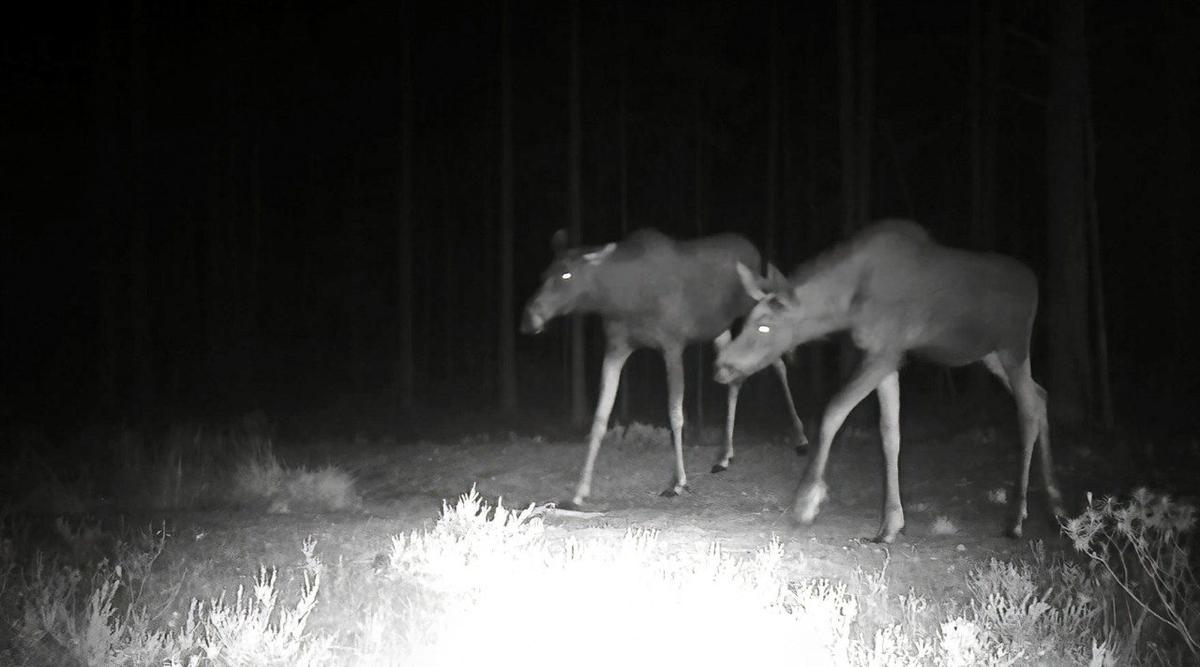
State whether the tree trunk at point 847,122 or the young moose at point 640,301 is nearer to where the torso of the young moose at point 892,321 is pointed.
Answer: the young moose

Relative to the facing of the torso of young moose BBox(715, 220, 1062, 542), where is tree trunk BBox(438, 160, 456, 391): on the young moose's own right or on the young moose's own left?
on the young moose's own right

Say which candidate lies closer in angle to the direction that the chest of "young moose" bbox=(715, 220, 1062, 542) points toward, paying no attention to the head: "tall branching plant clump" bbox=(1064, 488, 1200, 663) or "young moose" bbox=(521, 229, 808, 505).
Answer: the young moose

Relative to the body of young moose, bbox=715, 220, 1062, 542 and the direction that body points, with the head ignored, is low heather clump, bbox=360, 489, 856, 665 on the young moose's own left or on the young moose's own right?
on the young moose's own left

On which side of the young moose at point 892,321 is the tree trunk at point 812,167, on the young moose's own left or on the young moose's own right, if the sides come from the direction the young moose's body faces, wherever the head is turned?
on the young moose's own right

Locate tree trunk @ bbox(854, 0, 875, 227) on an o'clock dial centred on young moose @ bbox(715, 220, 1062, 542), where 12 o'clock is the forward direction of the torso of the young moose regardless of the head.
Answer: The tree trunk is roughly at 3 o'clock from the young moose.

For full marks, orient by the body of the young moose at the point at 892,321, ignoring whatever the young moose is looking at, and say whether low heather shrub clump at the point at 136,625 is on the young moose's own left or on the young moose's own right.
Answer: on the young moose's own left

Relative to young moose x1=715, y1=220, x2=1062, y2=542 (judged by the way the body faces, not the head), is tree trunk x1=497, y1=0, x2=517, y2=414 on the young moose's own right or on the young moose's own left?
on the young moose's own right

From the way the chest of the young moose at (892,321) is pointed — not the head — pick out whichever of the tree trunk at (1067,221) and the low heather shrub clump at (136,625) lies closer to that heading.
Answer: the low heather shrub clump

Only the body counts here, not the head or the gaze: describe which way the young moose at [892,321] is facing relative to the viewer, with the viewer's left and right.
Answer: facing to the left of the viewer
